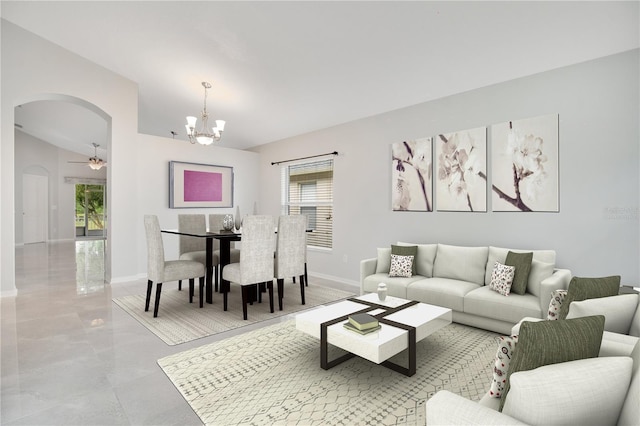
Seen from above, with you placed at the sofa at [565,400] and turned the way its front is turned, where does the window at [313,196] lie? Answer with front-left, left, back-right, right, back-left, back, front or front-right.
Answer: front-right

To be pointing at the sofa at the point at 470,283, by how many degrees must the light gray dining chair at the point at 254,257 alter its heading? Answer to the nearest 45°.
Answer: approximately 135° to its right

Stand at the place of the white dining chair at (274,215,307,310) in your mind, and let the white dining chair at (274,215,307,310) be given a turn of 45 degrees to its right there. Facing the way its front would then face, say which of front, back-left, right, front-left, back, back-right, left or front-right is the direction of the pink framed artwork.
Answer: front-left

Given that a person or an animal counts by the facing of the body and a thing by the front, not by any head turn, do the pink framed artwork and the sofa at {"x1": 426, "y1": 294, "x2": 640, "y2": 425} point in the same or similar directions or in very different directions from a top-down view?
very different directions

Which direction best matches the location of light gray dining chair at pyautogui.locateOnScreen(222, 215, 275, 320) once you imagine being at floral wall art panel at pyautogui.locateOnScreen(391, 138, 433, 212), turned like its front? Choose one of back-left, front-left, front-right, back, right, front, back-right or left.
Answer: front

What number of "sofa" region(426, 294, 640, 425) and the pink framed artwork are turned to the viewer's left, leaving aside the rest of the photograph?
1

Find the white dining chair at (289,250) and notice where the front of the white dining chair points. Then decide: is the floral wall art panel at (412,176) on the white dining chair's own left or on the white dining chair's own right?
on the white dining chair's own right

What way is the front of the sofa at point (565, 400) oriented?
to the viewer's left

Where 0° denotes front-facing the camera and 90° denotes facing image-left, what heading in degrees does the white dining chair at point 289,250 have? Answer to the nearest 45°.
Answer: approximately 135°

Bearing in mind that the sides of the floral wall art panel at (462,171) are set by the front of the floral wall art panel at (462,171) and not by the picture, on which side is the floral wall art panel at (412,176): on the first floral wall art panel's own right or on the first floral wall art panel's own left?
on the first floral wall art panel's own right

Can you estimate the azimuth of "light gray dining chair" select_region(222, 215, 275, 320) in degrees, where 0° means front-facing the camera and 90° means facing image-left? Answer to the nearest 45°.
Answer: approximately 135°

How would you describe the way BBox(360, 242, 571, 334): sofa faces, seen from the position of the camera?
facing the viewer and to the left of the viewer
